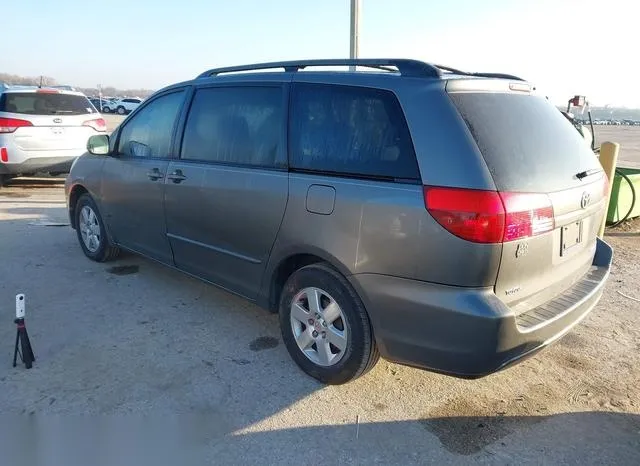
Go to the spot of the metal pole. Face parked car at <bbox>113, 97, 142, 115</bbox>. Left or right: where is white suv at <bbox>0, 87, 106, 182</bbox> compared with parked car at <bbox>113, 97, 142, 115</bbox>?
left

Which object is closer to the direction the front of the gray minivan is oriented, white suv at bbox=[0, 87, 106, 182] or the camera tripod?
the white suv

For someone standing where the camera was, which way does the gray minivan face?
facing away from the viewer and to the left of the viewer

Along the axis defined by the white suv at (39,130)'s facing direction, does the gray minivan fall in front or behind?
behind

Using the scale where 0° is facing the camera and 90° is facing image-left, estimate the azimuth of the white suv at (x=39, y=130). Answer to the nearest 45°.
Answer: approximately 180°

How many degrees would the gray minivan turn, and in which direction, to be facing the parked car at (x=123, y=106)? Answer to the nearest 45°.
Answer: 0° — it already faces it

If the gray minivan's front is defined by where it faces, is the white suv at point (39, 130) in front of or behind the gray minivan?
in front

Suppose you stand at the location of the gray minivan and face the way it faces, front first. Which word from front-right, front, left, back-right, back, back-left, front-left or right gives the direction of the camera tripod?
front-left

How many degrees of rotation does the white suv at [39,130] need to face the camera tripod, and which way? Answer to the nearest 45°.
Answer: approximately 180°

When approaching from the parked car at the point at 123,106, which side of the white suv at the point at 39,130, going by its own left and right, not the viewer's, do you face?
front

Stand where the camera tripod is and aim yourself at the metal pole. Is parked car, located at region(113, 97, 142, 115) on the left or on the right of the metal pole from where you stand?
left
